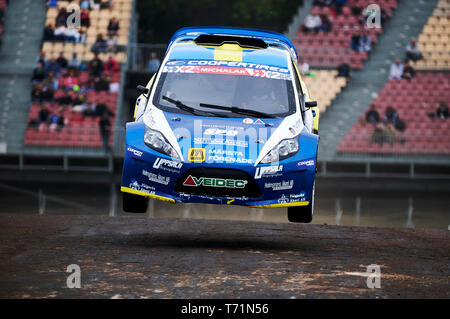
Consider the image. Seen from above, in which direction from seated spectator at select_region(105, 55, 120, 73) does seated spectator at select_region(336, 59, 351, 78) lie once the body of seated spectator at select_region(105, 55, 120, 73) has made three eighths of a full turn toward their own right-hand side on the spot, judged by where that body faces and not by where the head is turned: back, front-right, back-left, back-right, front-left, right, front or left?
back-right

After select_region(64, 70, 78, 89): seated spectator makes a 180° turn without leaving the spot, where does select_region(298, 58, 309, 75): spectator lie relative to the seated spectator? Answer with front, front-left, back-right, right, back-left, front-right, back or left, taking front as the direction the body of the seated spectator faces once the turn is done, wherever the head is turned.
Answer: right

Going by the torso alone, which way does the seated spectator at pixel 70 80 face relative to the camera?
toward the camera

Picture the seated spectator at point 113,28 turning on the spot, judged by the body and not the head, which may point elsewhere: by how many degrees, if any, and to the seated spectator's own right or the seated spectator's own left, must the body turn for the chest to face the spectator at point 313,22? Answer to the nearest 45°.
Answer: approximately 90° to the seated spectator's own left

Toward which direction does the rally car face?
toward the camera

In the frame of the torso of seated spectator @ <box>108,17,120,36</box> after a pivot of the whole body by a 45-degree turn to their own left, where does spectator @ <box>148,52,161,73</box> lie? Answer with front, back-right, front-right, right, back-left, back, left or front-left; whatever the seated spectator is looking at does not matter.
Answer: front

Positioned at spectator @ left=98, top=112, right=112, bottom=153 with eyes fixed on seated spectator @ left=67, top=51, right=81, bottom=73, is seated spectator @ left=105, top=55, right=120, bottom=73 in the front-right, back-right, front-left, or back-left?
front-right

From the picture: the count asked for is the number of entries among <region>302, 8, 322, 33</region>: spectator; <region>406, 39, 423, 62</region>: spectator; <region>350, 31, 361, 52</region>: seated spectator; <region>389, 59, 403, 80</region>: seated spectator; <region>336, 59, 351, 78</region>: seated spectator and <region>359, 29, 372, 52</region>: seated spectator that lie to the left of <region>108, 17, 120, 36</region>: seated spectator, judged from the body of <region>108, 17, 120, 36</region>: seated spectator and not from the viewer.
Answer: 6

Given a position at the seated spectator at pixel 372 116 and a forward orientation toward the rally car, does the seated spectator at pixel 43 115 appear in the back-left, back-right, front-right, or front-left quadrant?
front-right

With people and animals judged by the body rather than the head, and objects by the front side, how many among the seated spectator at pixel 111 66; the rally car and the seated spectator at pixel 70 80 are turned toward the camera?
3
